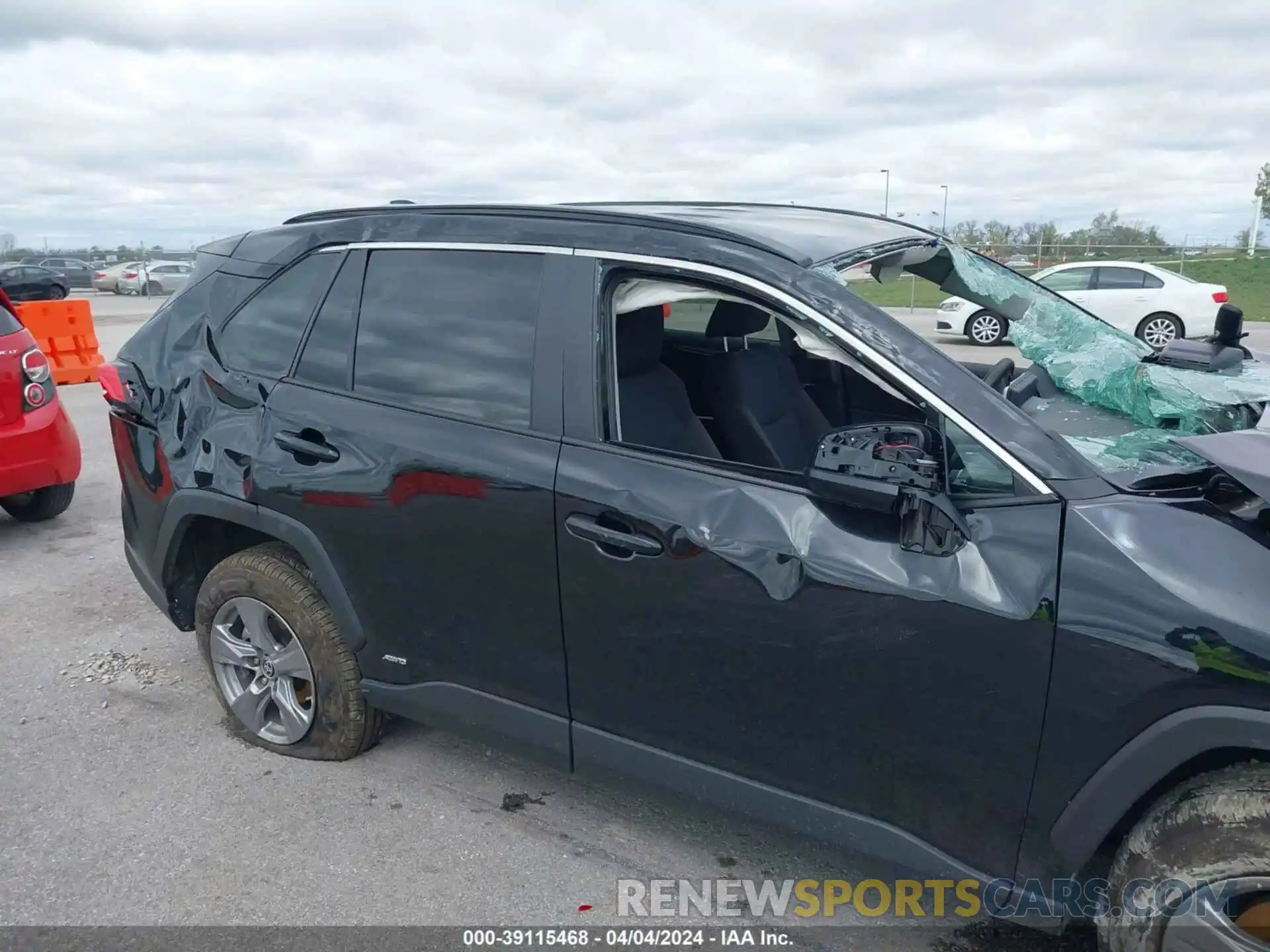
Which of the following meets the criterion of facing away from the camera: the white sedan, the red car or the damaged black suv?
the red car

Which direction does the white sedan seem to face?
to the viewer's left

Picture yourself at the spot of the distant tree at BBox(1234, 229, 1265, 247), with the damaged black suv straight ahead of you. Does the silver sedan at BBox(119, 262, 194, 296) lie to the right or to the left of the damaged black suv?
right

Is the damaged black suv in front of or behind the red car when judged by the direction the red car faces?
behind

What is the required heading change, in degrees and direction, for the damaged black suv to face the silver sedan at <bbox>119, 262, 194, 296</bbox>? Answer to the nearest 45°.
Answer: approximately 180°

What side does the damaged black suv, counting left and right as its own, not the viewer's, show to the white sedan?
left

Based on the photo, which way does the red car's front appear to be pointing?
away from the camera

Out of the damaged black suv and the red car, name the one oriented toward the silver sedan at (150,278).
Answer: the red car

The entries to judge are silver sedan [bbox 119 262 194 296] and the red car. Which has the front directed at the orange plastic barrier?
the red car

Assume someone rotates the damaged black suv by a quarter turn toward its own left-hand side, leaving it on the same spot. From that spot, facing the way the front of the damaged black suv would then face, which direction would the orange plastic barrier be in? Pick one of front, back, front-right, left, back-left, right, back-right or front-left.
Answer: left

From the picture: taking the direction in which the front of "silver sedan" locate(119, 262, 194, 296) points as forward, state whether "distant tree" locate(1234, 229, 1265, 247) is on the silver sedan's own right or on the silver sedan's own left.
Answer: on the silver sedan's own right

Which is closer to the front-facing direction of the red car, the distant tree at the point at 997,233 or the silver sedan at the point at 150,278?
the silver sedan
